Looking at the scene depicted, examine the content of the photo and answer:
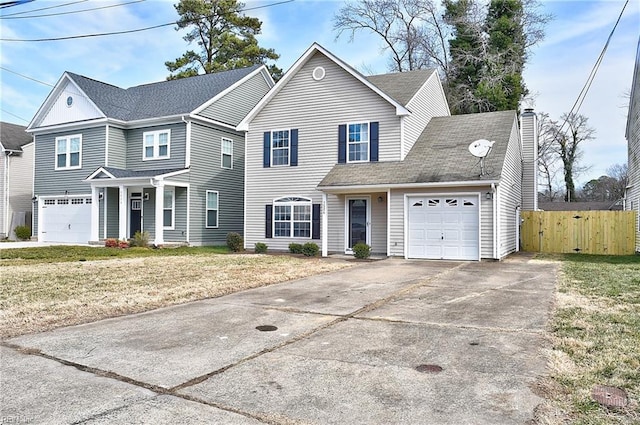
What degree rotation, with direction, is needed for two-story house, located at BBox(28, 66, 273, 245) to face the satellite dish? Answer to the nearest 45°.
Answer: approximately 90° to its left

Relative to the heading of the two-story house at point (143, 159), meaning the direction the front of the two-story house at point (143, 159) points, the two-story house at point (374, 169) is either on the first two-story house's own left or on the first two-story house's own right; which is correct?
on the first two-story house's own left

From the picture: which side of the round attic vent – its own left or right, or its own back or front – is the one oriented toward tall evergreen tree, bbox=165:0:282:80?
back

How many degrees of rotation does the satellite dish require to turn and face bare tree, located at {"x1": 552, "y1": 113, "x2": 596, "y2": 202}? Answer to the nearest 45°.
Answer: approximately 135° to its left

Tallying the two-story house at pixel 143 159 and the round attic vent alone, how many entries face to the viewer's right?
0

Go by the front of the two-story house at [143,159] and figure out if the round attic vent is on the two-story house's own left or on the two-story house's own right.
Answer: on the two-story house's own left

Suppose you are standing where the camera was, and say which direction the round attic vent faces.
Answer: facing the viewer
